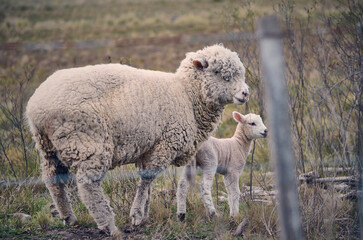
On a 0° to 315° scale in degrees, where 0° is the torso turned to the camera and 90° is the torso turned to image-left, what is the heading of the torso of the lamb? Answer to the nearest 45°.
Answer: approximately 270°

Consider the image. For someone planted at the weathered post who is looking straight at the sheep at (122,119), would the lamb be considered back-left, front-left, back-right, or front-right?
front-right

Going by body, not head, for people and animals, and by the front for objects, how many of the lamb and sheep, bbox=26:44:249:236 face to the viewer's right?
2

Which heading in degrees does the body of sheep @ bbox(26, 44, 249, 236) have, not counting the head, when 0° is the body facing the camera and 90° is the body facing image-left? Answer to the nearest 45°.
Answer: approximately 270°

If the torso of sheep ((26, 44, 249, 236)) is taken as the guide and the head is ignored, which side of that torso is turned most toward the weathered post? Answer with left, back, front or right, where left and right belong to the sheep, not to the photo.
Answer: right

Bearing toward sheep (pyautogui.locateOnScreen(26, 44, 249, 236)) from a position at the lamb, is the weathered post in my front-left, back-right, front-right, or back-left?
front-left

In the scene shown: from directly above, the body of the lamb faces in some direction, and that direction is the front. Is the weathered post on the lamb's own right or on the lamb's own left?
on the lamb's own right

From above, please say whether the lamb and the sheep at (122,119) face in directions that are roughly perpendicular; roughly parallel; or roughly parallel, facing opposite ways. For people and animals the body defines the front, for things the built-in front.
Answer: roughly parallel

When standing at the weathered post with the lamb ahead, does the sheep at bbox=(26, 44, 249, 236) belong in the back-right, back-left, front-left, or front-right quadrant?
front-left

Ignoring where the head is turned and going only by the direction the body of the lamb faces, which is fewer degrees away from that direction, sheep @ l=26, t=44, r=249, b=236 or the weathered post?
the weathered post
